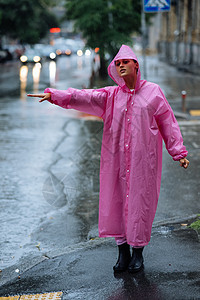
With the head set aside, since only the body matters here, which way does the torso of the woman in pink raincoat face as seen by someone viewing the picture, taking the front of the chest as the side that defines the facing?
toward the camera

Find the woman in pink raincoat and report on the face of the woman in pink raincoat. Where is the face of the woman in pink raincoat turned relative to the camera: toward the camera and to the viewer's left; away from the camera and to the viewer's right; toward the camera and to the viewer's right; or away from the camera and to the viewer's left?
toward the camera and to the viewer's left

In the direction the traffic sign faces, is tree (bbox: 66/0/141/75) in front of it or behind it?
behind

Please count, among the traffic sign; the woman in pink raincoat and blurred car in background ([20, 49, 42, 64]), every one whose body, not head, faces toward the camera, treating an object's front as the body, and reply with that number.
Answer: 3

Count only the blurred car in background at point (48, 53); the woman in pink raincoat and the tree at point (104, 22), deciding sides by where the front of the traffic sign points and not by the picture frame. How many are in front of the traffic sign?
1

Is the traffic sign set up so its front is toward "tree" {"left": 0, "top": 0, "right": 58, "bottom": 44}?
no

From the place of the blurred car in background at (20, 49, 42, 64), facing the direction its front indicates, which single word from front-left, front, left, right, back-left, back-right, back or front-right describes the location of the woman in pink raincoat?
front

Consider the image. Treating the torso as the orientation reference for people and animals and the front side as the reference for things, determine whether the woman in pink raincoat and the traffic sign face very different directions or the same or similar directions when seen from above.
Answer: same or similar directions

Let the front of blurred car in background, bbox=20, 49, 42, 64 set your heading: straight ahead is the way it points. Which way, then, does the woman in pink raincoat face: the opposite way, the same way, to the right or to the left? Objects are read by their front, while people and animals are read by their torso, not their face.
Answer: the same way

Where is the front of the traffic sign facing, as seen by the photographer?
facing the viewer

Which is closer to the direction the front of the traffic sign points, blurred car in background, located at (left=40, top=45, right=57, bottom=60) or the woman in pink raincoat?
the woman in pink raincoat

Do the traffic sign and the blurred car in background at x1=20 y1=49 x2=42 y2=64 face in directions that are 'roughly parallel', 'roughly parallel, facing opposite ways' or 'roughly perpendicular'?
roughly parallel

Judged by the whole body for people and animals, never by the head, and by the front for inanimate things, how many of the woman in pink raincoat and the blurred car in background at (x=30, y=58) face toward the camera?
2
